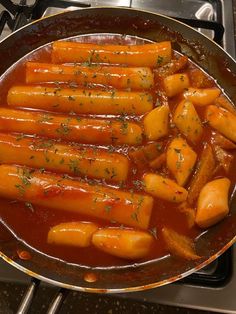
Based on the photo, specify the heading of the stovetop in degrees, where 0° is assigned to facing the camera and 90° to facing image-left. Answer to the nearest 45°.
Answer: approximately 0°
